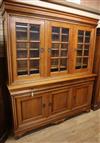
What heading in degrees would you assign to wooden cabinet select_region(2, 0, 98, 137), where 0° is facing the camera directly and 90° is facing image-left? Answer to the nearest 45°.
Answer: approximately 315°
